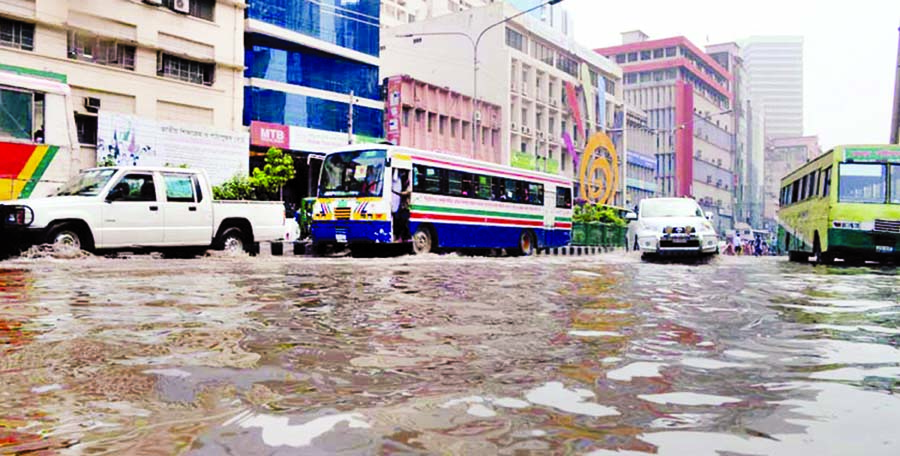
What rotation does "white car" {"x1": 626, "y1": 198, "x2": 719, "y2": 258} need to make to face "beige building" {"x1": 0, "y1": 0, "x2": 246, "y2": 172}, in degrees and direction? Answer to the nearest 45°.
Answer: approximately 90° to its right

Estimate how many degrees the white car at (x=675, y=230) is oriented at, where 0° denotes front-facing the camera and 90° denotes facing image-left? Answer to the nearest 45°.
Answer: approximately 0°

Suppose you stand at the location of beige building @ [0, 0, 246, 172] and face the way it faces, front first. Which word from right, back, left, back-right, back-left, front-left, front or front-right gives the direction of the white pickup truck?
front-right

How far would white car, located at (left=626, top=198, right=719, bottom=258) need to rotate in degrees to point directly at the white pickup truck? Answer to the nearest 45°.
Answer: approximately 45° to its right

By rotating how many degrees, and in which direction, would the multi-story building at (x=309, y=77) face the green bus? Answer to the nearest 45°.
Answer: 0° — it already faces it

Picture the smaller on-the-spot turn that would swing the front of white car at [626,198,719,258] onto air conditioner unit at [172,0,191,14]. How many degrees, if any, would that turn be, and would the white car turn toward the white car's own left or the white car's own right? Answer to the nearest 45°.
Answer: approximately 90° to the white car's own right

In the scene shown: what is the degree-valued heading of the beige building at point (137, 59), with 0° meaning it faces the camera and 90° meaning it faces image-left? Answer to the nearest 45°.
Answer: approximately 315°

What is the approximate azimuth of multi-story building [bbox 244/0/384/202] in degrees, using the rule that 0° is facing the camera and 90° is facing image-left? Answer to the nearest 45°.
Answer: approximately 315°

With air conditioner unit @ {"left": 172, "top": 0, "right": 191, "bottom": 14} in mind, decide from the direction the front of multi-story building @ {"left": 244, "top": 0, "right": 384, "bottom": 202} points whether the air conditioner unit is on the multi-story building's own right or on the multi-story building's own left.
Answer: on the multi-story building's own right

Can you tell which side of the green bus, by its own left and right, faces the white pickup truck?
right
